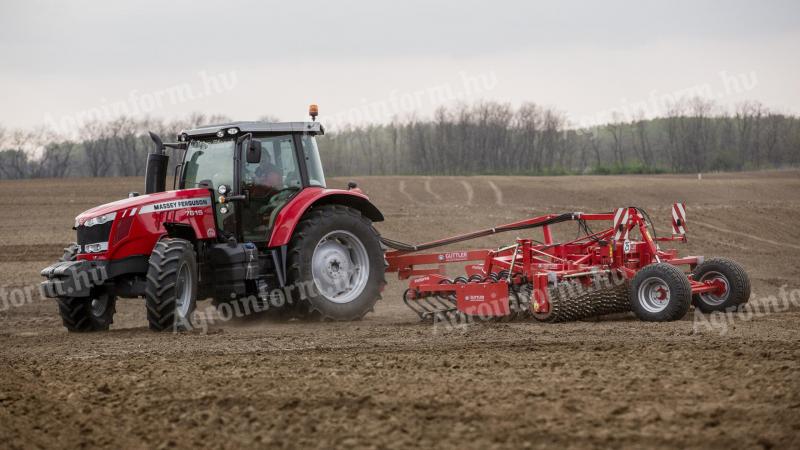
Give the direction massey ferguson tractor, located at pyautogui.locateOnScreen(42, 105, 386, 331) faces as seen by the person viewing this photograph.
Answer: facing the viewer and to the left of the viewer
